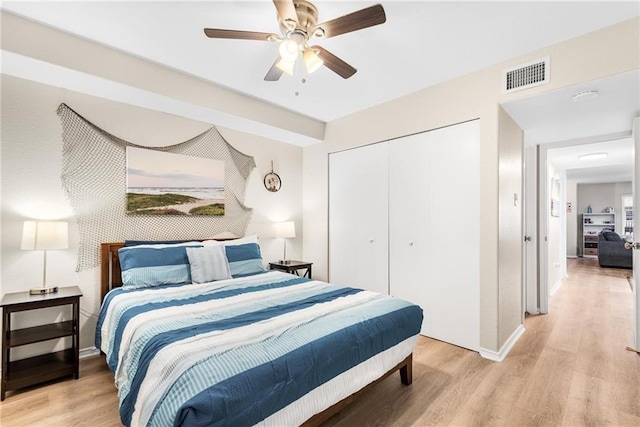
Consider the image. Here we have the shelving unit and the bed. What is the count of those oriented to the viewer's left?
0

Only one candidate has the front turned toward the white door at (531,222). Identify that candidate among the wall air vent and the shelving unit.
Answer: the shelving unit

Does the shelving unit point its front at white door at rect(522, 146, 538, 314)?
yes

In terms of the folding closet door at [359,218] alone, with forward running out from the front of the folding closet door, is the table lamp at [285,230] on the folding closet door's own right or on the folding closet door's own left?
on the folding closet door's own right

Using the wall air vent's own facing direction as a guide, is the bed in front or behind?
in front

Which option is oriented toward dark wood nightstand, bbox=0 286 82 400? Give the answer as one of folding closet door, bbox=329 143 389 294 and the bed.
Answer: the folding closet door

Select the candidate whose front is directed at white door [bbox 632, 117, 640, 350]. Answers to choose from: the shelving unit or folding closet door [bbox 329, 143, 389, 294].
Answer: the shelving unit

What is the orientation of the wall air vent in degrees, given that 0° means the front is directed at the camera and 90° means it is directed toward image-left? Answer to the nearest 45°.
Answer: approximately 45°

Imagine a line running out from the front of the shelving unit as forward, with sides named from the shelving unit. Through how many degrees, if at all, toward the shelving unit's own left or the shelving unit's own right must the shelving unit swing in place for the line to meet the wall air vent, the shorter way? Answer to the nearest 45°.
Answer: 0° — it already faces it
